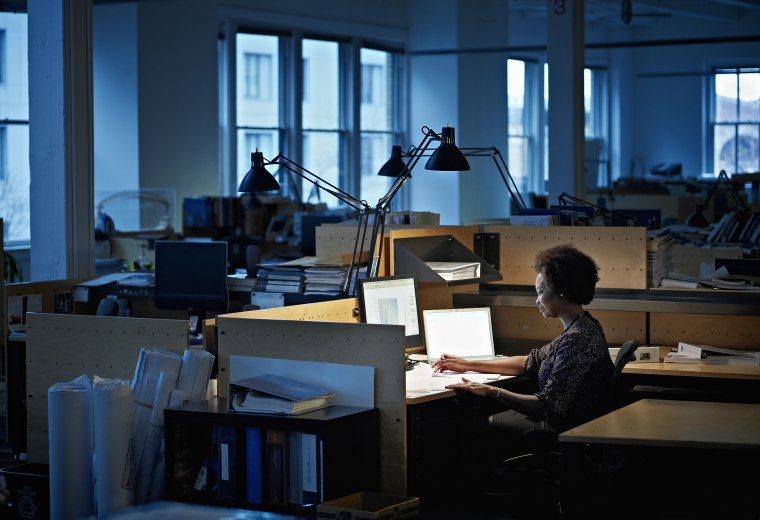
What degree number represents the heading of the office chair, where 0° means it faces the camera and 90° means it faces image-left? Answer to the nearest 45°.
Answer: approximately 90°

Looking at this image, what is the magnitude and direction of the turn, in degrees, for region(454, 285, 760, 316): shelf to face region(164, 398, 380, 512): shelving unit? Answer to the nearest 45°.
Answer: approximately 45° to its right

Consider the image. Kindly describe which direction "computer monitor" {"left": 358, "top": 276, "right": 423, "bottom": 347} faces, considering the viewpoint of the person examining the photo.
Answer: facing the viewer and to the right of the viewer

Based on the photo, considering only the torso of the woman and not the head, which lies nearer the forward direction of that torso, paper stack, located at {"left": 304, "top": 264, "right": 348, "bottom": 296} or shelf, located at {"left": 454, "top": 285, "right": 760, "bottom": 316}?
the paper stack

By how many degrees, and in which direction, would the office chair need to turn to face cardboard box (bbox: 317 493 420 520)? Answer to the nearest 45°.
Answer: approximately 45° to its left

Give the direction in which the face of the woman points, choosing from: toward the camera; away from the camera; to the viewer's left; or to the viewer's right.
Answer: to the viewer's left

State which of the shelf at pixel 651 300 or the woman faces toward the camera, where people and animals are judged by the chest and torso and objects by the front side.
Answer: the shelf

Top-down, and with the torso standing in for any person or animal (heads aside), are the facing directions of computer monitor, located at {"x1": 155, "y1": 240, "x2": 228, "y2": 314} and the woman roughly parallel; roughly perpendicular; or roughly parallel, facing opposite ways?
roughly perpendicular

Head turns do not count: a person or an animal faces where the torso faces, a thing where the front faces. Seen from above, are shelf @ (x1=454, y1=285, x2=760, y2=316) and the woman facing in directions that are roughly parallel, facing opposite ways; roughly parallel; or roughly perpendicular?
roughly perpendicular

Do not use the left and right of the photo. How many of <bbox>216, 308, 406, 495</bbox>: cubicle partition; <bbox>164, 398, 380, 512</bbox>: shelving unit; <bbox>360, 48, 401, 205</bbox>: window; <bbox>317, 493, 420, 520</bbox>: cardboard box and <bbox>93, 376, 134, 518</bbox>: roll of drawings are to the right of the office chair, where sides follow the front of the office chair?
1

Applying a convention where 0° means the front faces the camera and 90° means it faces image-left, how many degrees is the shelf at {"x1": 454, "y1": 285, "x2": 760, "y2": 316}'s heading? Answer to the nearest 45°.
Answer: approximately 0°

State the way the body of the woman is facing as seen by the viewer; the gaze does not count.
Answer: to the viewer's left

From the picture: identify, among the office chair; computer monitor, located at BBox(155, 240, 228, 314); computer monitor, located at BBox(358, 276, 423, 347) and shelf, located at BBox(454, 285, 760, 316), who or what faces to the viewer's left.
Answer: the office chair

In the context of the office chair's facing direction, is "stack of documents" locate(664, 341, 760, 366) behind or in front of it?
behind

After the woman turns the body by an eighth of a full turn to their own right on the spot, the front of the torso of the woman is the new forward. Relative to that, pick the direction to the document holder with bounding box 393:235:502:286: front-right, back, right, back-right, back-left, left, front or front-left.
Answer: front
